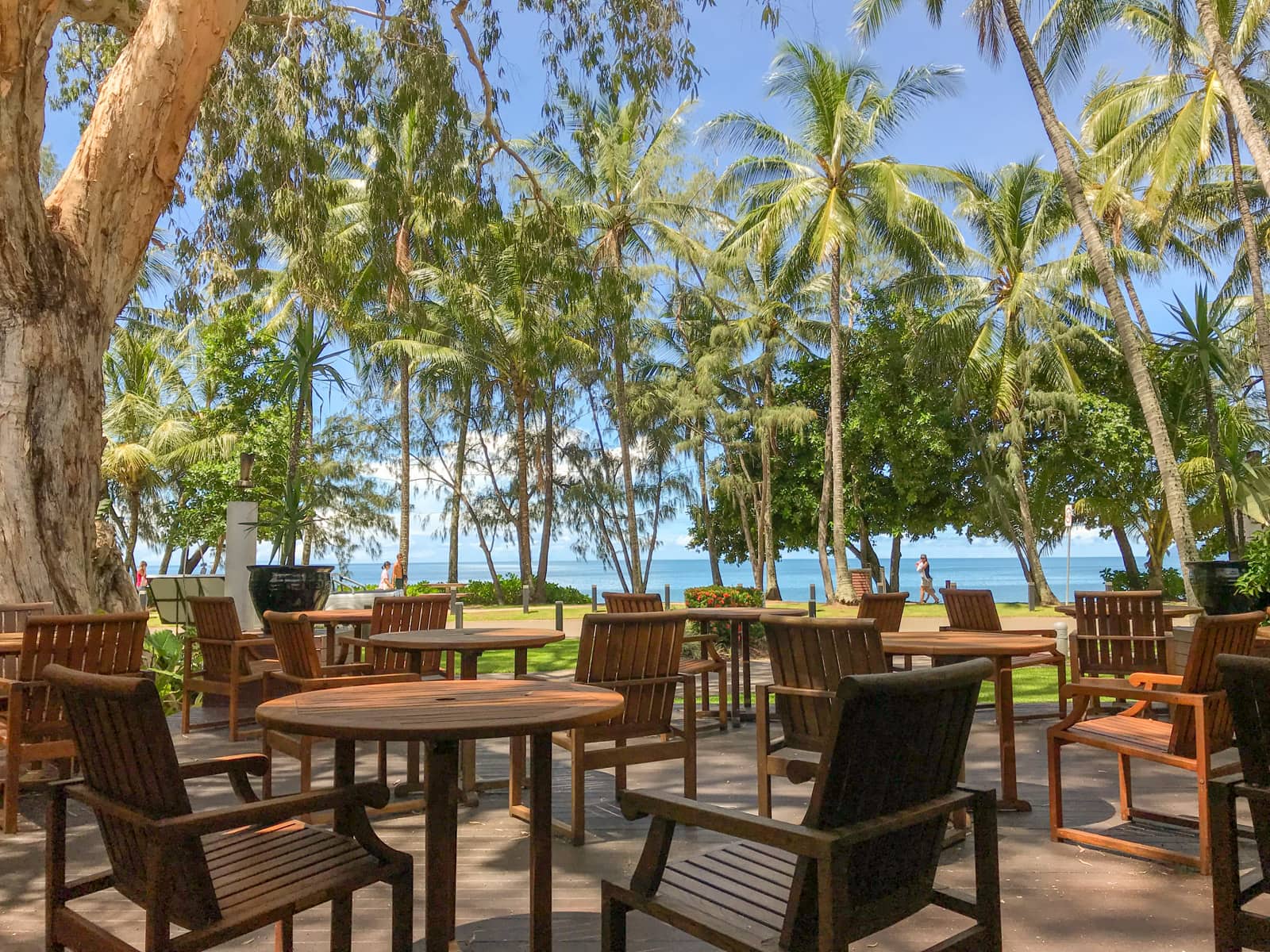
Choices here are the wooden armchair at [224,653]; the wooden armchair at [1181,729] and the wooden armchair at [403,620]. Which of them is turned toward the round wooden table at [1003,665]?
the wooden armchair at [1181,729]

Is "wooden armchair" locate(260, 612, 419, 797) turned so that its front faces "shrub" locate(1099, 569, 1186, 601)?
yes

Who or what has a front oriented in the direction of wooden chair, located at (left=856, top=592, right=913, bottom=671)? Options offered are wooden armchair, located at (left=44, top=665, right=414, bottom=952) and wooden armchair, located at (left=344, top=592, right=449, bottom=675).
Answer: wooden armchair, located at (left=44, top=665, right=414, bottom=952)

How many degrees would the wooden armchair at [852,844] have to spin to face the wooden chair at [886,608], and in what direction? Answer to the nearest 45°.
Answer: approximately 45° to its right

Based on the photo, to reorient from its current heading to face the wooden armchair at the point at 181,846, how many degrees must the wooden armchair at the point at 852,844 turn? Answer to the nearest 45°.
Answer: approximately 45° to its left
